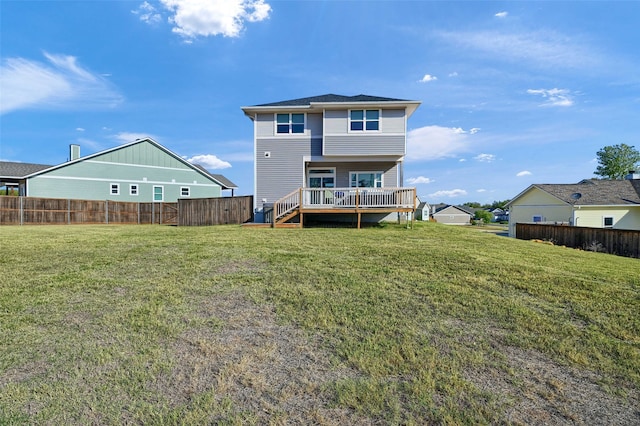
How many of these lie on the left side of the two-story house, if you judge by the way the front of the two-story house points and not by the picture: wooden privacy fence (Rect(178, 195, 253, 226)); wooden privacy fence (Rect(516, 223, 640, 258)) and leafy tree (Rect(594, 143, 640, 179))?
1

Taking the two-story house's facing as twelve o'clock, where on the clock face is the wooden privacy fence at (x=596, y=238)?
The wooden privacy fence is roughly at 3 o'clock from the two-story house.

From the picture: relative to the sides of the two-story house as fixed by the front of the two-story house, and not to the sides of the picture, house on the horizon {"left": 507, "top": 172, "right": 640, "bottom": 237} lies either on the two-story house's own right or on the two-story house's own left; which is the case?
on the two-story house's own right

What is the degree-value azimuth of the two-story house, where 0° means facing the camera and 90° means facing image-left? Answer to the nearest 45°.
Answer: approximately 180°

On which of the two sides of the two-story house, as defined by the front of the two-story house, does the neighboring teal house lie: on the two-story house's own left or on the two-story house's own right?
on the two-story house's own left

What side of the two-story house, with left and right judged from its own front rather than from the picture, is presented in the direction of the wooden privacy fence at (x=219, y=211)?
left

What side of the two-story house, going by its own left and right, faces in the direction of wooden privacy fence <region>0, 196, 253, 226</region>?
left

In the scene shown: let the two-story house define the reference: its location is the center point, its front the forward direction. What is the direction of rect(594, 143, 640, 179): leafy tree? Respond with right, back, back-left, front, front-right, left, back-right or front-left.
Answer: front-right

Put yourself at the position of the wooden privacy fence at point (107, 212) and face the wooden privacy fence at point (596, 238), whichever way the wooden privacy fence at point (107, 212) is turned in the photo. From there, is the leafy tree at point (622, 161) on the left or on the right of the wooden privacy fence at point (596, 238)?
left

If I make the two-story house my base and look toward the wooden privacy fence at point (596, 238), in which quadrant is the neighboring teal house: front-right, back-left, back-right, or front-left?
back-left

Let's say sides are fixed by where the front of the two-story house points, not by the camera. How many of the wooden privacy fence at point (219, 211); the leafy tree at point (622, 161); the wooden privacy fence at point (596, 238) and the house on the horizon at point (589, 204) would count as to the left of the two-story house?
1
